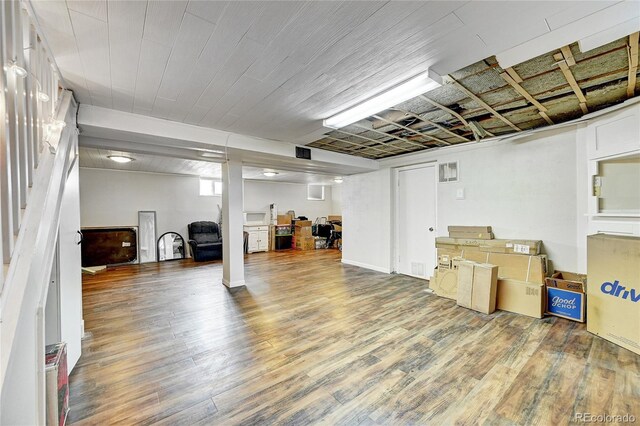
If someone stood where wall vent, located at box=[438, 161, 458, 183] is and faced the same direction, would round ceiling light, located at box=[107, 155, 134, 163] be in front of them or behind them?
in front

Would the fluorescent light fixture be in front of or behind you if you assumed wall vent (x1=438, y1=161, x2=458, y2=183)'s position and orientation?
in front

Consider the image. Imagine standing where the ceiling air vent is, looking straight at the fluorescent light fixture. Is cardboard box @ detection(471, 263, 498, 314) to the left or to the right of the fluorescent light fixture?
left

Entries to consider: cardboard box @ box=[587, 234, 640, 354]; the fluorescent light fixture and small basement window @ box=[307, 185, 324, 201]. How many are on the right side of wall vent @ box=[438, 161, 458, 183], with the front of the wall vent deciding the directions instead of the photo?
1

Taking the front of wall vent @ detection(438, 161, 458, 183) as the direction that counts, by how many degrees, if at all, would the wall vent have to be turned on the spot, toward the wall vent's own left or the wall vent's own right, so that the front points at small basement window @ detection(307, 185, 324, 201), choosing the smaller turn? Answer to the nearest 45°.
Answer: approximately 90° to the wall vent's own right

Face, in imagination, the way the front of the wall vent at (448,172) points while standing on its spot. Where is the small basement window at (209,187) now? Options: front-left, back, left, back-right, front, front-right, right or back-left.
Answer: front-right

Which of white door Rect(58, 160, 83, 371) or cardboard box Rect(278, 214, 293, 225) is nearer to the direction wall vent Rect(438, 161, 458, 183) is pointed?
the white door

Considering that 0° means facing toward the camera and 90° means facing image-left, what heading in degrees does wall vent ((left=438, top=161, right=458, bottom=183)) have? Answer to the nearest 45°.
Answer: approximately 45°

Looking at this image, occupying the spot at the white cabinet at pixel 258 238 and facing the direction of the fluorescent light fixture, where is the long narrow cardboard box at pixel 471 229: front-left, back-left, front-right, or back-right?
front-left
